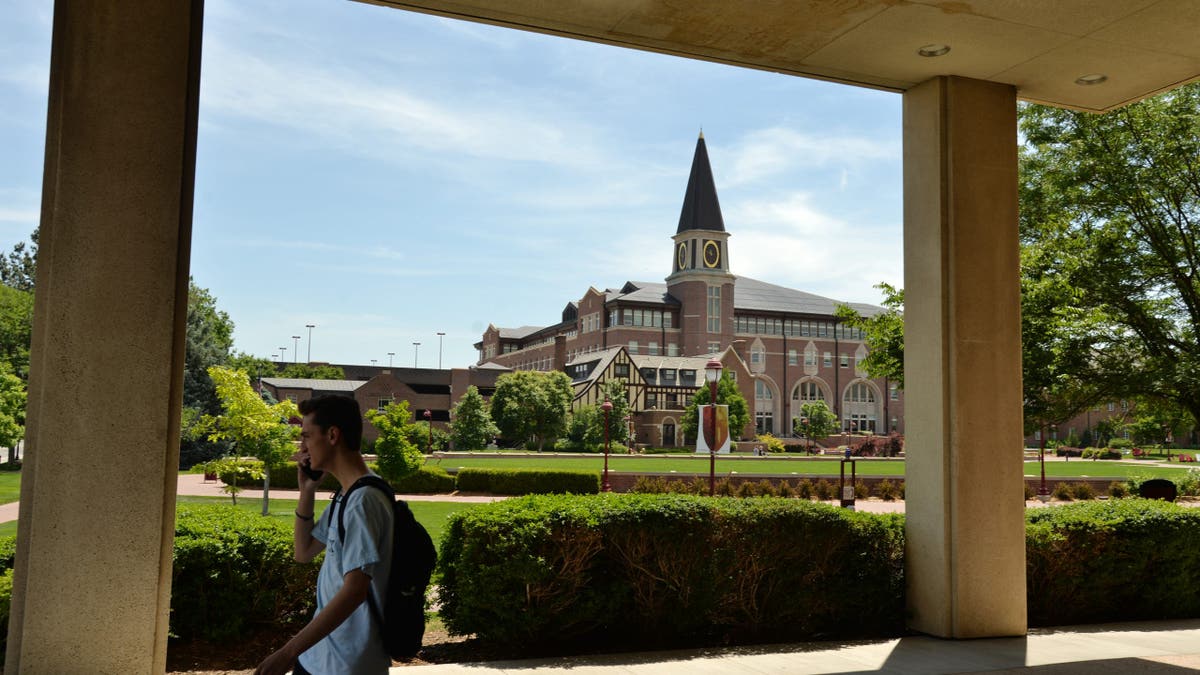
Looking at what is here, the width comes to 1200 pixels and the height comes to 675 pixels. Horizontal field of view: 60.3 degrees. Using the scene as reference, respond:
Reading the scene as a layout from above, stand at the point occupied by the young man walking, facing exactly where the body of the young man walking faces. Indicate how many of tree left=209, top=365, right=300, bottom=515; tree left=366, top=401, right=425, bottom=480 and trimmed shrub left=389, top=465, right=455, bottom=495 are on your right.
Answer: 3

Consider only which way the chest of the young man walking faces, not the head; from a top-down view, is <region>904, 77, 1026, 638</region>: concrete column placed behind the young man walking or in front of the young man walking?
behind

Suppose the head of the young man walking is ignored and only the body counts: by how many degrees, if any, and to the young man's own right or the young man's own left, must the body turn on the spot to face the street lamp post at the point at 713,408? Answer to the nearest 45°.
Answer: approximately 135° to the young man's own right

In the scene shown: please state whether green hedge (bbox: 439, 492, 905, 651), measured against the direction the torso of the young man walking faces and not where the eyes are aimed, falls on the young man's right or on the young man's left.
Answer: on the young man's right

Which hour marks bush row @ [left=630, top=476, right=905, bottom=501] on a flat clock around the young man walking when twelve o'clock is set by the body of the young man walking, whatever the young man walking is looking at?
The bush row is roughly at 4 o'clock from the young man walking.

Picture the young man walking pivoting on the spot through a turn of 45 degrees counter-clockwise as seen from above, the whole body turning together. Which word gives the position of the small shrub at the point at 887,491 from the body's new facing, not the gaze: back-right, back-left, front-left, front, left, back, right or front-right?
back

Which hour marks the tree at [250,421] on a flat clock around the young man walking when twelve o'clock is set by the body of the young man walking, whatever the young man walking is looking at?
The tree is roughly at 3 o'clock from the young man walking.

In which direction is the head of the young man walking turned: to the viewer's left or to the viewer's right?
to the viewer's left

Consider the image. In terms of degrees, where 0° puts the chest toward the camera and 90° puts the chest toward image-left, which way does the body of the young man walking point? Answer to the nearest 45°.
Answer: approximately 90°

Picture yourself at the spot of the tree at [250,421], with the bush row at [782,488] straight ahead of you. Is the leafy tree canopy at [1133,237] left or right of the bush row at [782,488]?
right

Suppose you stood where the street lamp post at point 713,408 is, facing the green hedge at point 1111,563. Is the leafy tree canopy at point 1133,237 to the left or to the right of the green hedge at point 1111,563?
left

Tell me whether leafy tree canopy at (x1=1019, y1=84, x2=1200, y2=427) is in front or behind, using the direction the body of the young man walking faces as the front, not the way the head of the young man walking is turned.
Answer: behind

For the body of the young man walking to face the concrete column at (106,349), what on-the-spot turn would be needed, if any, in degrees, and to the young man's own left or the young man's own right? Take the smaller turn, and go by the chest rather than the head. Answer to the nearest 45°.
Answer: approximately 45° to the young man's own right
